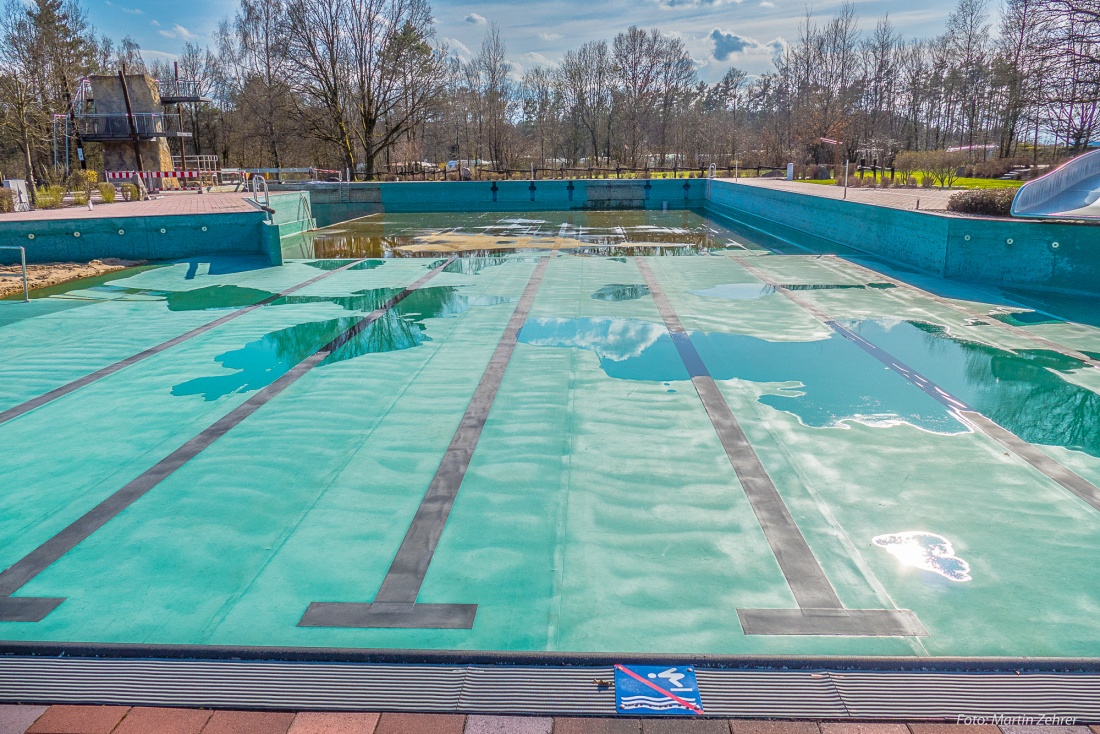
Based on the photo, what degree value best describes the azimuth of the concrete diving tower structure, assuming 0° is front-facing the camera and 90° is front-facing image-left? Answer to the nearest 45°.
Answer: approximately 270°

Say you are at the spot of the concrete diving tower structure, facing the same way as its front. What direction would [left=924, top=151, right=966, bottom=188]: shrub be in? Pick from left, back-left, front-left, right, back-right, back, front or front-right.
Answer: front-right

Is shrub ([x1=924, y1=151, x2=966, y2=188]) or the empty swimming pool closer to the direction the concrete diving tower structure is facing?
the shrub

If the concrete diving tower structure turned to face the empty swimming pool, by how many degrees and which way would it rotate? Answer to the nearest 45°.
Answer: approximately 90° to its right

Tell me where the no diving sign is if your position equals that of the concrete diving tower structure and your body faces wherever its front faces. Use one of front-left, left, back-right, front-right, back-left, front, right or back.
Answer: right

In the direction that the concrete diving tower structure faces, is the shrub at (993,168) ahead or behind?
ahead

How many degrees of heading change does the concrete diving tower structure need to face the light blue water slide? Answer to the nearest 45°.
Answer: approximately 45° to its right

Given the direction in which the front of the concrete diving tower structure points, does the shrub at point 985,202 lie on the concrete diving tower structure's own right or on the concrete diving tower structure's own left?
on the concrete diving tower structure's own right
